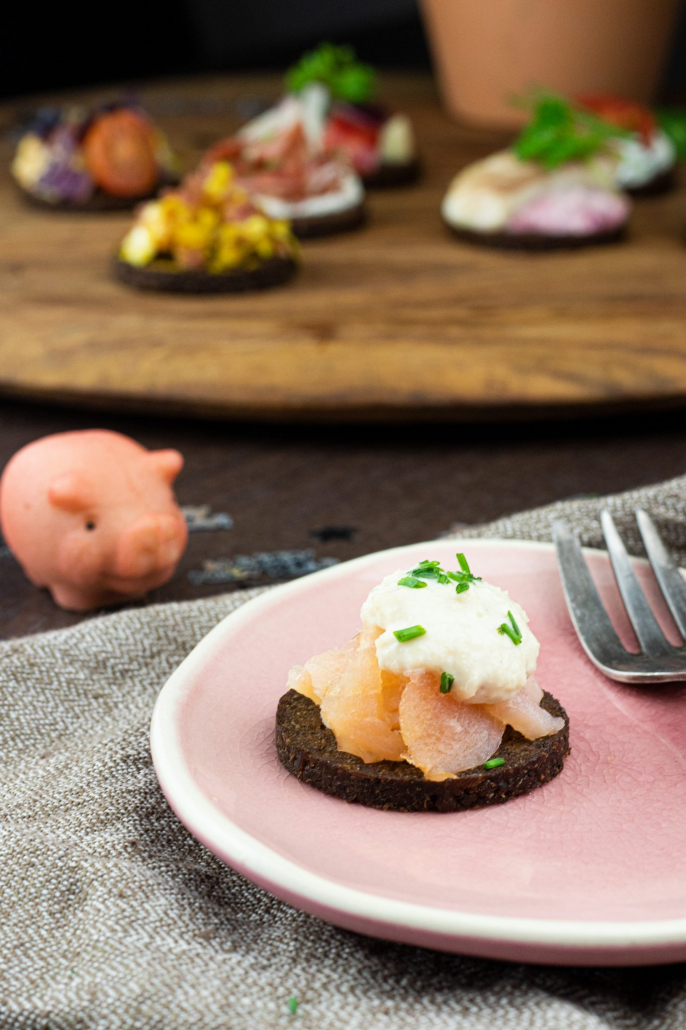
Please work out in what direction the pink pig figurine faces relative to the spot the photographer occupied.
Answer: facing the viewer and to the right of the viewer

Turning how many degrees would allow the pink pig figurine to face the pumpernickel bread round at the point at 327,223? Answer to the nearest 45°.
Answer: approximately 135° to its left

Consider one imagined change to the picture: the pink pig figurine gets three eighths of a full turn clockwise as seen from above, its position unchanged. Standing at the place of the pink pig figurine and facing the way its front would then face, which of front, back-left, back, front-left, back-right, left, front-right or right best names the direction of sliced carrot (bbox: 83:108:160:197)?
right

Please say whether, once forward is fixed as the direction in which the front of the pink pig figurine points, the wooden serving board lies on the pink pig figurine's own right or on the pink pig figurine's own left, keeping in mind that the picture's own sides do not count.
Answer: on the pink pig figurine's own left

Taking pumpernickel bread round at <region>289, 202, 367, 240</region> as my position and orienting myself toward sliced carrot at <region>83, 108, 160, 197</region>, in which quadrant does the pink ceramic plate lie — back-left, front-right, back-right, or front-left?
back-left

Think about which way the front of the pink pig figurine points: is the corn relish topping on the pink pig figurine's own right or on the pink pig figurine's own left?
on the pink pig figurine's own left

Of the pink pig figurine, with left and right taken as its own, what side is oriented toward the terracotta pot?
left
